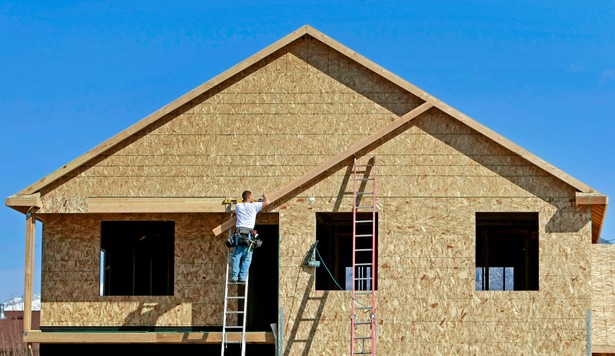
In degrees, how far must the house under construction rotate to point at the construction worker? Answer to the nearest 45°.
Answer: approximately 45° to its right

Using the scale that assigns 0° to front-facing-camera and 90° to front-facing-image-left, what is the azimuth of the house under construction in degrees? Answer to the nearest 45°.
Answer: approximately 0°
